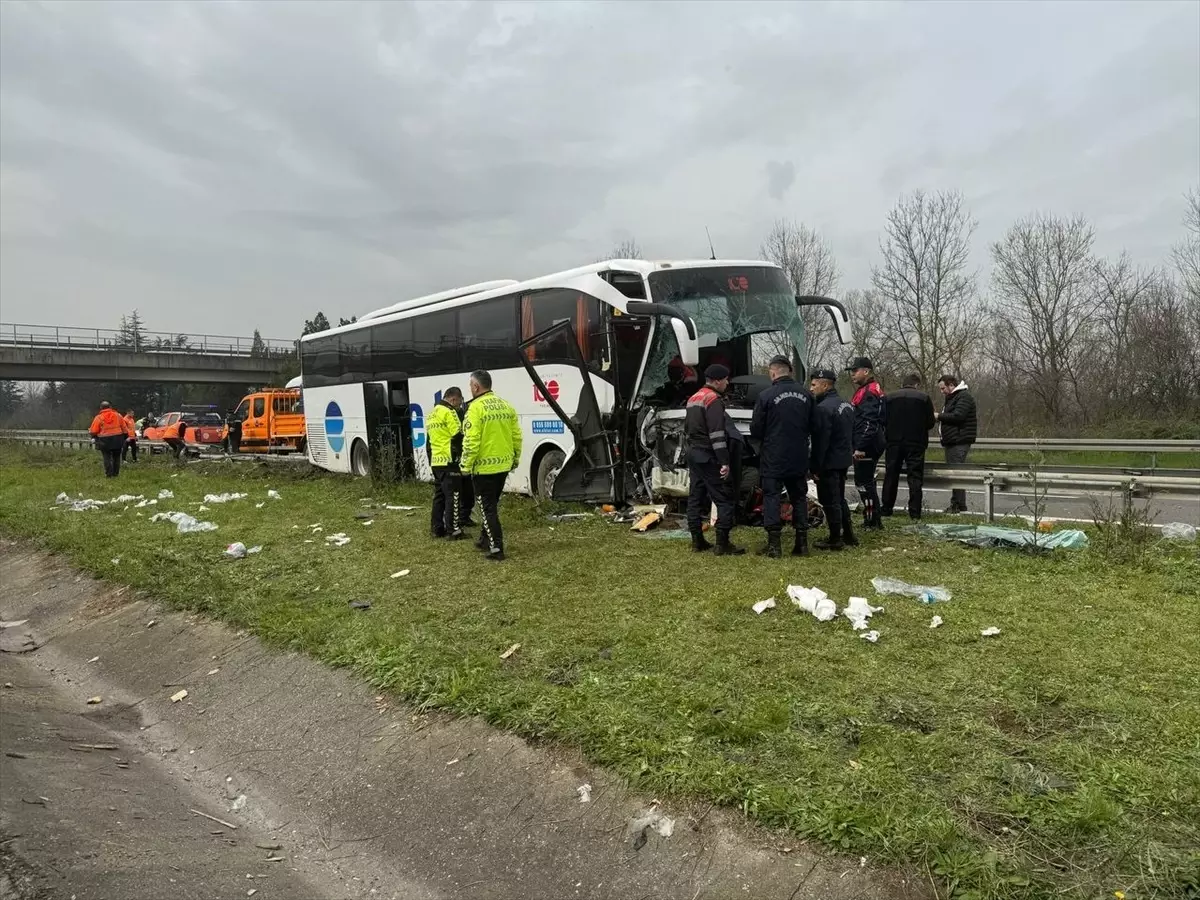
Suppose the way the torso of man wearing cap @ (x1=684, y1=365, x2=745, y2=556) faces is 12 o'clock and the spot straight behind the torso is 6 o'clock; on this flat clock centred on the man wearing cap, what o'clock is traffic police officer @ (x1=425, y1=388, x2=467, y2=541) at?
The traffic police officer is roughly at 8 o'clock from the man wearing cap.

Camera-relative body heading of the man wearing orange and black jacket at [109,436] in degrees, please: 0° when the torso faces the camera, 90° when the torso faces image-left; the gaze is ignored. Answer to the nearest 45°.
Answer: approximately 180°

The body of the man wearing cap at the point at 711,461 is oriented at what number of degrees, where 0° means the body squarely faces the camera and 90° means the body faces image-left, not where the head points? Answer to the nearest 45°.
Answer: approximately 225°

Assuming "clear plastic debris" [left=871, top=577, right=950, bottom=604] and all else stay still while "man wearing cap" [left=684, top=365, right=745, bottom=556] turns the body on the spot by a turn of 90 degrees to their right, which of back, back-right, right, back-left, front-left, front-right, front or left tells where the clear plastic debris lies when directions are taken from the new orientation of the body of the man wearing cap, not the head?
front

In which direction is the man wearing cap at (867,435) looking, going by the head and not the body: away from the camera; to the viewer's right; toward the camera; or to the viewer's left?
to the viewer's left

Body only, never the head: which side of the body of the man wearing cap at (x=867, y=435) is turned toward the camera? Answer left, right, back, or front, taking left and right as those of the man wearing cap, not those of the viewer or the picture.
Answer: left

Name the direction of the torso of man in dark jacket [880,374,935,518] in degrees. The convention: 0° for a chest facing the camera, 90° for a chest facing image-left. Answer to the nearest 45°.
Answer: approximately 180°

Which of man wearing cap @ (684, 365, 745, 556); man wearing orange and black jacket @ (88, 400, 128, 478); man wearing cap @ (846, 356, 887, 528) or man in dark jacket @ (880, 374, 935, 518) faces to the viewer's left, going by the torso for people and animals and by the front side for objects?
man wearing cap @ (846, 356, 887, 528)

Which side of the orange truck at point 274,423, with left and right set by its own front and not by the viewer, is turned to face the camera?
left

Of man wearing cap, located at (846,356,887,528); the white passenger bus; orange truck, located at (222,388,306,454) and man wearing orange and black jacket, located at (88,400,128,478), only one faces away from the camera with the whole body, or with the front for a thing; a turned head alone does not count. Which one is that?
man wearing orange and black jacket, located at (88,400,128,478)
